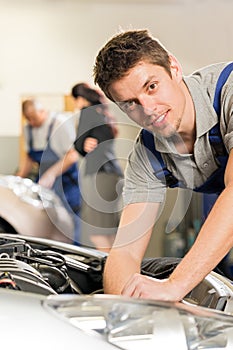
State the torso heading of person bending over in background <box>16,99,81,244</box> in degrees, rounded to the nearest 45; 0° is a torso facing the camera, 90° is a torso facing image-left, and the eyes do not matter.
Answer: approximately 45°

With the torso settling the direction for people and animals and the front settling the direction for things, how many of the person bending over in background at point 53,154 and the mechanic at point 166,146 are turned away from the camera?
0

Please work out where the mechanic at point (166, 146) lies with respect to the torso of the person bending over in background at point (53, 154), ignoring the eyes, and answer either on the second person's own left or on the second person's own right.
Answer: on the second person's own left

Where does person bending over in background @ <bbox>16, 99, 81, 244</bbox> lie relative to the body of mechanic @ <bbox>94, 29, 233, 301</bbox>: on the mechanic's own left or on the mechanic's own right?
on the mechanic's own right

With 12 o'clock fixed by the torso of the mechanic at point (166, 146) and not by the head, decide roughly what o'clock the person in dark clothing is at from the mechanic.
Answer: The person in dark clothing is roughly at 4 o'clock from the mechanic.
